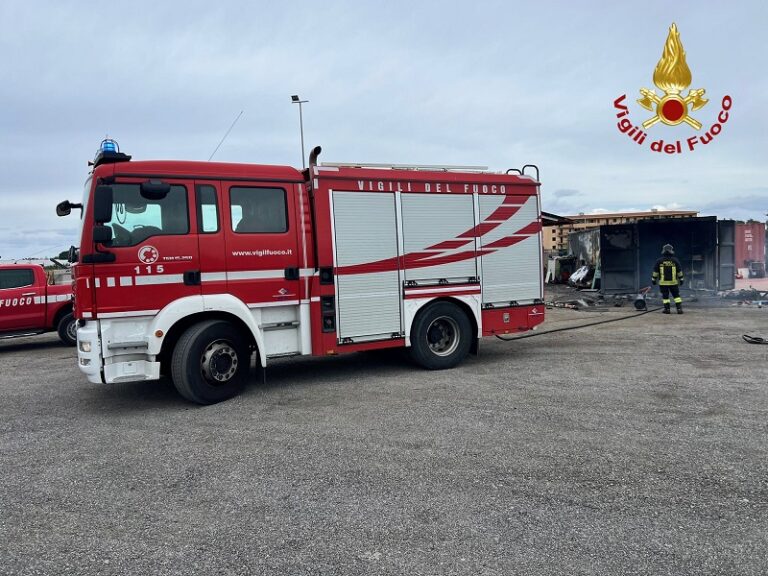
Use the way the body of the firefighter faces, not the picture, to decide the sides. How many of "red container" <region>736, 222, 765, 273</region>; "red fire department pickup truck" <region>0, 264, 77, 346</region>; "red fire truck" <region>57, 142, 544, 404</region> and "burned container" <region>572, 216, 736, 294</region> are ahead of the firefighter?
2

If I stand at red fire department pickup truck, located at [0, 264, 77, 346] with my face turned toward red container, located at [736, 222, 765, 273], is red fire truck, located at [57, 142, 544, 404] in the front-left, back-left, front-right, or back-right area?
front-right

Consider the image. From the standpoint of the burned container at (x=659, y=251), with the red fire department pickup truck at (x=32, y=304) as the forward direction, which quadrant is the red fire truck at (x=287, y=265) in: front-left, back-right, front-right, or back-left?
front-left
